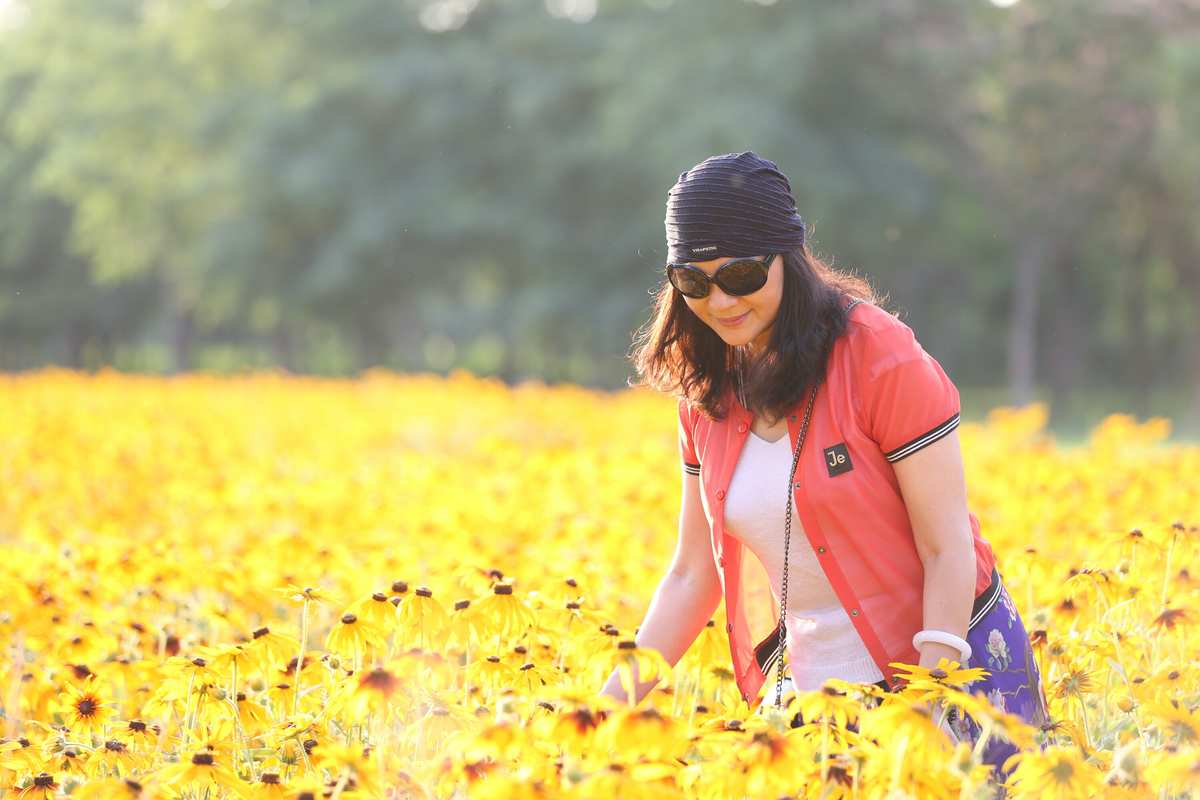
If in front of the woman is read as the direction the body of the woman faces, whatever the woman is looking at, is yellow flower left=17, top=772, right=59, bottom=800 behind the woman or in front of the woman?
in front

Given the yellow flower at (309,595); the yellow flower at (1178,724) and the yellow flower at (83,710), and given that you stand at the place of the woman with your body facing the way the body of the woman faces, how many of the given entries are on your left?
1

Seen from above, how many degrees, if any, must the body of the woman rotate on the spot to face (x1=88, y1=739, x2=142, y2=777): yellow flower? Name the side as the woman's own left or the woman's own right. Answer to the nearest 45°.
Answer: approximately 45° to the woman's own right

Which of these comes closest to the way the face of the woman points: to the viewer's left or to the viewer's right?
to the viewer's left

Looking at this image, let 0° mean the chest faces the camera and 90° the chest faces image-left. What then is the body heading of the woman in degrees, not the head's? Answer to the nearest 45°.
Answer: approximately 45°

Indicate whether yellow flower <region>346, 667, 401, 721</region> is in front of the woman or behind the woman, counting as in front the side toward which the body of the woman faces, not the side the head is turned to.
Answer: in front

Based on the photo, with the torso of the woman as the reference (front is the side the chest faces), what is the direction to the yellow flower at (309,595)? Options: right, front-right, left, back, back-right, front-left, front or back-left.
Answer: front-right

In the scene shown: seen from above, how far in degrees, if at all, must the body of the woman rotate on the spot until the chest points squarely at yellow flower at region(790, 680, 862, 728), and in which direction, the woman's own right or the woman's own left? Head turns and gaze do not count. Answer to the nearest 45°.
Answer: approximately 45° to the woman's own left

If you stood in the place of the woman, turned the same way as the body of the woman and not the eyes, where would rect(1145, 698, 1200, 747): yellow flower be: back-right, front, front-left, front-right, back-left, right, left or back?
left
